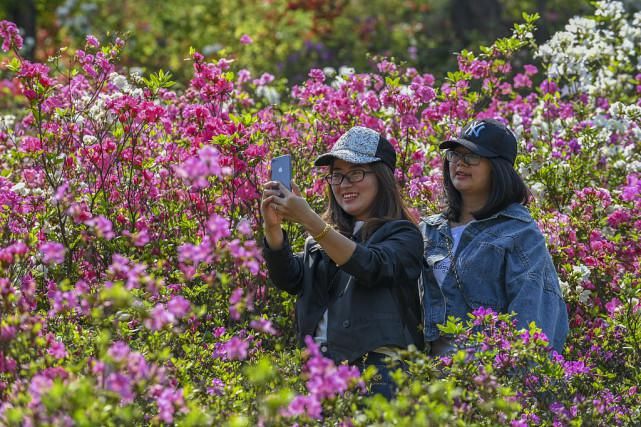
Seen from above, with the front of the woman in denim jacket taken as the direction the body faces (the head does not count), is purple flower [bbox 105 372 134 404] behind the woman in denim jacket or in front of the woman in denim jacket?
in front

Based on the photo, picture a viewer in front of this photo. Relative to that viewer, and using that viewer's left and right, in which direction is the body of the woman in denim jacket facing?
facing the viewer and to the left of the viewer

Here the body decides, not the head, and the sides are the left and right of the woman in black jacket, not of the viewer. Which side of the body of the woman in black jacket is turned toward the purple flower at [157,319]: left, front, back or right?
front

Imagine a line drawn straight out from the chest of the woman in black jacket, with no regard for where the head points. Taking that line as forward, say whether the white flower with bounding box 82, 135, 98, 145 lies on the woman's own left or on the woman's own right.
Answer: on the woman's own right

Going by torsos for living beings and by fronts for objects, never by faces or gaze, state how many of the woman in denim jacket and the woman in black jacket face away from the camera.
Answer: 0

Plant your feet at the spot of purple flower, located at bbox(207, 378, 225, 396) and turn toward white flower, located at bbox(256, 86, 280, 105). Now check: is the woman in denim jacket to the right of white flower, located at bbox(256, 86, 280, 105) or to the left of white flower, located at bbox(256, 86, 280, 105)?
right

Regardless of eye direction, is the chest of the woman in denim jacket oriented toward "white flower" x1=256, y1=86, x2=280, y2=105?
no

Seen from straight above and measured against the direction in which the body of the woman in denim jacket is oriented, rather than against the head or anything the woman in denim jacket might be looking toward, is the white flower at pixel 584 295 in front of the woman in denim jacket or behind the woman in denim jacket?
behind

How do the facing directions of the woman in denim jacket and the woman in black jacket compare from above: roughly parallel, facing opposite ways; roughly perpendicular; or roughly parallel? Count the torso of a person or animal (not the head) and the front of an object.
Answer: roughly parallel

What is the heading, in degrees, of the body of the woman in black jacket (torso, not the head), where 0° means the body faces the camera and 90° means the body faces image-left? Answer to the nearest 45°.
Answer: approximately 45°

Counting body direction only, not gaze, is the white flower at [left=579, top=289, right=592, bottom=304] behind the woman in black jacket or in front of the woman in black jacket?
behind

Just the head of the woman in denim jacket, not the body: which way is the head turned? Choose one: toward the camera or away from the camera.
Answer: toward the camera

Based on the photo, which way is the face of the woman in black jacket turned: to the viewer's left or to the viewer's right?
to the viewer's left
